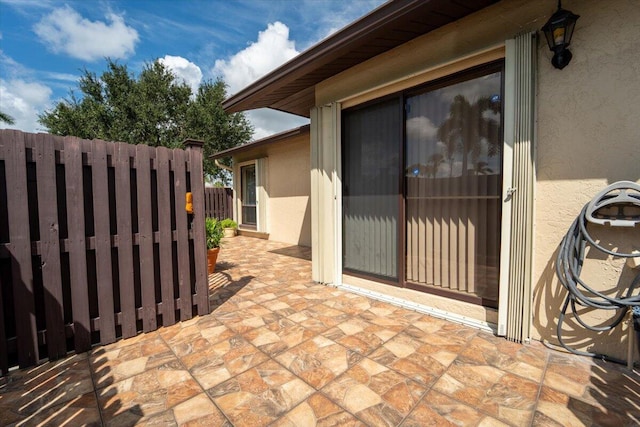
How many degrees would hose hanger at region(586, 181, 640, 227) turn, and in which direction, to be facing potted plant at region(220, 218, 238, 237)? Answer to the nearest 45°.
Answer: approximately 90° to its right

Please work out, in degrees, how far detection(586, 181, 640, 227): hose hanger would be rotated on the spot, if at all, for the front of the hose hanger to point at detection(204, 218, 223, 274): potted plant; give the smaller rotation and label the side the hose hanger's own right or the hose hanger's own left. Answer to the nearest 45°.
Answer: approximately 90° to the hose hanger's own right

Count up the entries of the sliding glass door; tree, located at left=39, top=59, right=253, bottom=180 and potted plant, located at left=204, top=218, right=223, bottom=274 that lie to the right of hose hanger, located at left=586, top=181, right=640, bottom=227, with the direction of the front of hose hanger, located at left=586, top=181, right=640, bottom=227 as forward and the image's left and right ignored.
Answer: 3

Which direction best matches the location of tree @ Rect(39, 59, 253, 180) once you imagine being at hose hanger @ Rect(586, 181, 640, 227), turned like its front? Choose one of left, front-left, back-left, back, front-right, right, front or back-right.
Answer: right

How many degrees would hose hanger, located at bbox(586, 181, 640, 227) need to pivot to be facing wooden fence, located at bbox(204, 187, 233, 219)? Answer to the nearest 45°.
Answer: approximately 90° to its right

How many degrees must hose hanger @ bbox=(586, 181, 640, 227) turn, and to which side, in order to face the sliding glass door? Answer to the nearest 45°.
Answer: approximately 90° to its right

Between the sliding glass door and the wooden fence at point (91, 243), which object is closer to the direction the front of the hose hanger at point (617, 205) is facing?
the wooden fence

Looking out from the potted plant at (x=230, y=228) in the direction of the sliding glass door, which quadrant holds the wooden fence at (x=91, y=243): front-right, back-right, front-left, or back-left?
front-right
